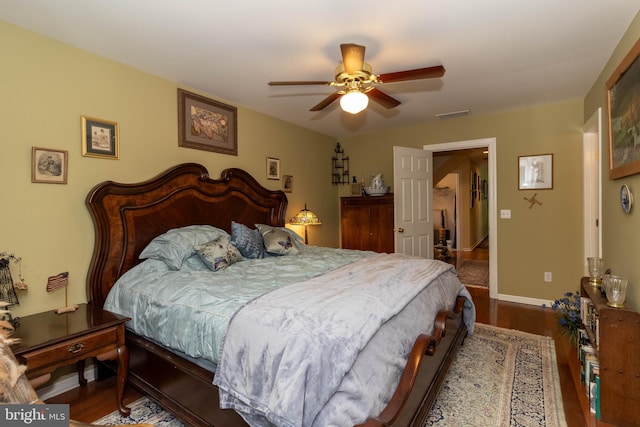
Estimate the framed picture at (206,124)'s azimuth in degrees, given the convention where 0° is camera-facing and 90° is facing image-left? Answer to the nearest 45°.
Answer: approximately 315°

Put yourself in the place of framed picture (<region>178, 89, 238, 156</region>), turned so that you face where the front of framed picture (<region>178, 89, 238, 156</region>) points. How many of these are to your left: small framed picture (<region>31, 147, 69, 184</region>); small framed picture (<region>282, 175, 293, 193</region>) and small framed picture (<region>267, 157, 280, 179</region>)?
2

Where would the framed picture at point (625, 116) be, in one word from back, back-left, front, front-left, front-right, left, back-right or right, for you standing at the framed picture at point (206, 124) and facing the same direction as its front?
front

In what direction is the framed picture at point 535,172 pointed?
toward the camera

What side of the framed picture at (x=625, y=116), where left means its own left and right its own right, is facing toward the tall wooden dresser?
front

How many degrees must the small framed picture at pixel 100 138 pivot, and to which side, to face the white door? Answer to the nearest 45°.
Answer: approximately 45° to its left

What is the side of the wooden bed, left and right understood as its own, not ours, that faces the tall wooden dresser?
left

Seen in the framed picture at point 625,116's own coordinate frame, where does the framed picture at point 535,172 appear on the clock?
the framed picture at point 535,172 is roughly at 2 o'clock from the framed picture at point 625,116.

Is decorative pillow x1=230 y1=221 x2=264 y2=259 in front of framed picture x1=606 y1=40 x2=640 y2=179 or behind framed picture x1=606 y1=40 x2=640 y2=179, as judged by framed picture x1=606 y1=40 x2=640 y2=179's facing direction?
in front

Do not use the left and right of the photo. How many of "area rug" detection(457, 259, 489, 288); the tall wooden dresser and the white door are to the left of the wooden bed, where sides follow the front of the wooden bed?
3

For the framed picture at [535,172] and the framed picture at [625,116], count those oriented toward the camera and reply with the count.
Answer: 1

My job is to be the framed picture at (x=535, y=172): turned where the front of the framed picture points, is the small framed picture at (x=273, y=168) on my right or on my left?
on my right

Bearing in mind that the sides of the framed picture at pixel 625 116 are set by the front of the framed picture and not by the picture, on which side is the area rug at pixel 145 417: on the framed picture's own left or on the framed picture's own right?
on the framed picture's own left

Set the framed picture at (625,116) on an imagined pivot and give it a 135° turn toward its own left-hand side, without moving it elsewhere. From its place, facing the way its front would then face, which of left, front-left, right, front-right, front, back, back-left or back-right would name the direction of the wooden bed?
right

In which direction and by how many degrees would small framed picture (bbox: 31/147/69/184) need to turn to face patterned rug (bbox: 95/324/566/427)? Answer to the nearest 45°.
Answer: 0° — it already faces it
